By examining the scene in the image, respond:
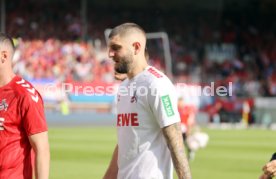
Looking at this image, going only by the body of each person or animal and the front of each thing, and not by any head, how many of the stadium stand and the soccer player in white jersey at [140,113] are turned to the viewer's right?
0

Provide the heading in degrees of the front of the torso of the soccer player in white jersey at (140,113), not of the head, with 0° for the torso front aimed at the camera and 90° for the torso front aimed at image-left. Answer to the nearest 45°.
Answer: approximately 45°

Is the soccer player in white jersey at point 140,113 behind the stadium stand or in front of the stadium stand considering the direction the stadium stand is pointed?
in front

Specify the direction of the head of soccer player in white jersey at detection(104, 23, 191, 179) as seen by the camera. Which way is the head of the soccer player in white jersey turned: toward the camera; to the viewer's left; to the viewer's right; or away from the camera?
to the viewer's left

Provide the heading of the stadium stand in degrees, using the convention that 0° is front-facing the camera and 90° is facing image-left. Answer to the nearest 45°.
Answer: approximately 0°

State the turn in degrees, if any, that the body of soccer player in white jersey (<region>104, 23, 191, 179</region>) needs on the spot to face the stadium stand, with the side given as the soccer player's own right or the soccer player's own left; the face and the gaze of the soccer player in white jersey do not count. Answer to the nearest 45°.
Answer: approximately 135° to the soccer player's own right
